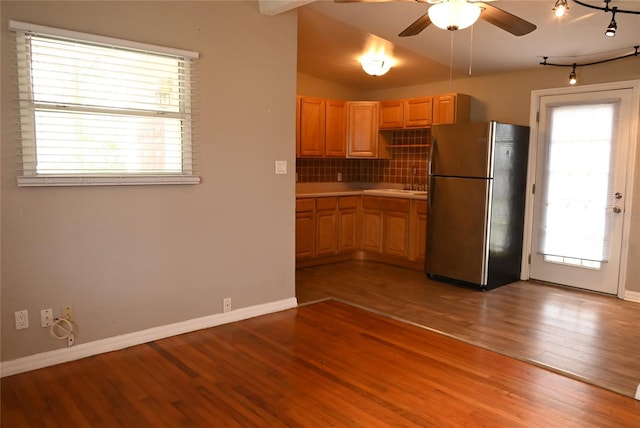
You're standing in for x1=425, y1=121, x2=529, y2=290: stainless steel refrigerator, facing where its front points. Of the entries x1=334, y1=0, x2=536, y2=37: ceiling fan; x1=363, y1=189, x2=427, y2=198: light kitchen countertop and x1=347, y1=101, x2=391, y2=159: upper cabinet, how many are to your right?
2

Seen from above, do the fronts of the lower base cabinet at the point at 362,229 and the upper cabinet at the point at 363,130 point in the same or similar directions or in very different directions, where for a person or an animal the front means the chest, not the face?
same or similar directions

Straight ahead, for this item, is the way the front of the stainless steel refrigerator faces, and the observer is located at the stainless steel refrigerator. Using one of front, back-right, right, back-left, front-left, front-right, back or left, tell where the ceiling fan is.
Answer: front-left

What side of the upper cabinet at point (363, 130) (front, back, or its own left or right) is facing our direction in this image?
front

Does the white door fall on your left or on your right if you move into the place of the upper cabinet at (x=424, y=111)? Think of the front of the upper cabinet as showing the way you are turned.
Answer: on your left

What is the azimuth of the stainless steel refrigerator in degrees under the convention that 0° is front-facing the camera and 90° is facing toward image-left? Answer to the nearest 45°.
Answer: approximately 45°

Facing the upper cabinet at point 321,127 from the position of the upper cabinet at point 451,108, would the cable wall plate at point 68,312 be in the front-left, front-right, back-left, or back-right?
front-left

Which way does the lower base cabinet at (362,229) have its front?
toward the camera

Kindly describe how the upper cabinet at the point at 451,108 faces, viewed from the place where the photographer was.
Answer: facing the viewer and to the left of the viewer

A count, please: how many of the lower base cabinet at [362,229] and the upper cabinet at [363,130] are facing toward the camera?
2

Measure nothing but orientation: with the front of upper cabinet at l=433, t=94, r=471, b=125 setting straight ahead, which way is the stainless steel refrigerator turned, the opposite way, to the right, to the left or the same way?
the same way

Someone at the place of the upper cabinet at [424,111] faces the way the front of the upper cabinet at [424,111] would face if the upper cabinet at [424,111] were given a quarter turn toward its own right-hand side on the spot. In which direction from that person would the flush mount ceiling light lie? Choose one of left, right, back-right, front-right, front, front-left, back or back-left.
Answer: left

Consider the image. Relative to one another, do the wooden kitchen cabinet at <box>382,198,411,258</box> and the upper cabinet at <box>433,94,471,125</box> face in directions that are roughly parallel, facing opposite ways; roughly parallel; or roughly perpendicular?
roughly parallel

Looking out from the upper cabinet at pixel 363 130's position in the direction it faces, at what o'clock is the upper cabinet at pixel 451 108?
the upper cabinet at pixel 451 108 is roughly at 10 o'clock from the upper cabinet at pixel 363 130.

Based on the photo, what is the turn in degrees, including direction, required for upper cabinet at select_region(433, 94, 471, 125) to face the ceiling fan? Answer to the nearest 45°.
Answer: approximately 45° to its left
